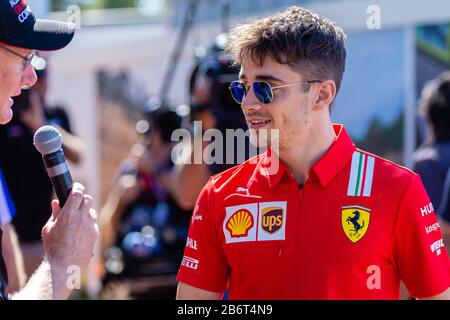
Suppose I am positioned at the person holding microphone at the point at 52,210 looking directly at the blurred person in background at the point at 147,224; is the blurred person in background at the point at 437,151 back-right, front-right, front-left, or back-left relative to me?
front-right

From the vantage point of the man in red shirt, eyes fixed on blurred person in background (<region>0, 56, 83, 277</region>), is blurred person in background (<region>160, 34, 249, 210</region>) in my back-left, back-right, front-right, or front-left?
front-right

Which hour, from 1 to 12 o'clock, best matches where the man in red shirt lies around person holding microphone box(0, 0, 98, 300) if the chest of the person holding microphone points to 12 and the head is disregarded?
The man in red shirt is roughly at 12 o'clock from the person holding microphone.

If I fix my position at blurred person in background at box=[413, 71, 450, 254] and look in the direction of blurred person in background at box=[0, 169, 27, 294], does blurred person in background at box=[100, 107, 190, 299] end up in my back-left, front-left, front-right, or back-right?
front-right

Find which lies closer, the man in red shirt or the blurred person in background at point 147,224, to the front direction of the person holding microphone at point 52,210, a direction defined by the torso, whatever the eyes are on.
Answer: the man in red shirt

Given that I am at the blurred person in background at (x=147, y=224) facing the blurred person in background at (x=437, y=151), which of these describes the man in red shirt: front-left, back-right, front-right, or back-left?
front-right

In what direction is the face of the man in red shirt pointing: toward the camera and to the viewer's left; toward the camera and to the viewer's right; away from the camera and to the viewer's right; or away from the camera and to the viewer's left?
toward the camera and to the viewer's left

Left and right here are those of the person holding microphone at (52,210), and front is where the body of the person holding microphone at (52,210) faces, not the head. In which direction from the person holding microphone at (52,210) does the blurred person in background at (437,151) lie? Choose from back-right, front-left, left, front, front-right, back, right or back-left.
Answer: front-left

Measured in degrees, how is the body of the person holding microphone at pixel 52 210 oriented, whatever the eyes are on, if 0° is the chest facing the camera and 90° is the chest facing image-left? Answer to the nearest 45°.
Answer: approximately 270°
